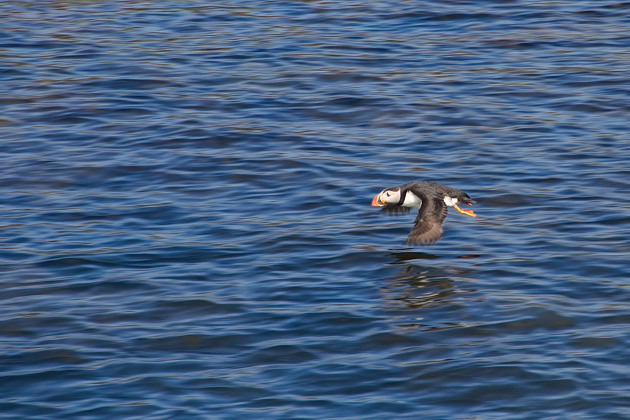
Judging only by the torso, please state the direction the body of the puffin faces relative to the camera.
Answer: to the viewer's left
